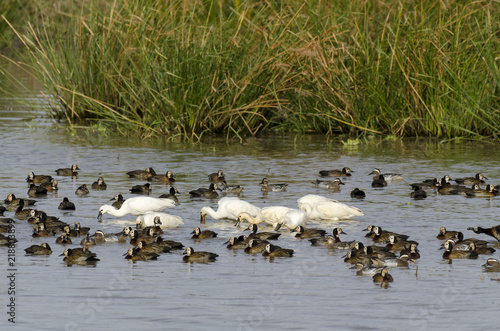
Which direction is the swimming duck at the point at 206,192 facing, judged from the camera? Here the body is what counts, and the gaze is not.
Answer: to the viewer's right

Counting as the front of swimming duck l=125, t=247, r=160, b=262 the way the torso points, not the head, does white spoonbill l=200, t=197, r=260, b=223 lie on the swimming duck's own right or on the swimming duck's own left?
on the swimming duck's own right

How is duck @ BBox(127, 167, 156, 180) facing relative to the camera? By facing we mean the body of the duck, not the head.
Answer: to the viewer's right

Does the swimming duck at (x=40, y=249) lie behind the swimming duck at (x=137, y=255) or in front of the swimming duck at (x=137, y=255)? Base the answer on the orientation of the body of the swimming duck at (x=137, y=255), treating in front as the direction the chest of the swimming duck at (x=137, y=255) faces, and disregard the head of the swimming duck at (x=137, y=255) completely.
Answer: in front

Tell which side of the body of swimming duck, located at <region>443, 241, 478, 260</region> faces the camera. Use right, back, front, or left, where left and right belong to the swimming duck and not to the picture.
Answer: left

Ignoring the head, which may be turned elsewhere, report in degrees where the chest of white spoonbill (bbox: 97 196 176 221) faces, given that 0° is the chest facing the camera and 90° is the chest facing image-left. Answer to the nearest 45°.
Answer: approximately 90°
